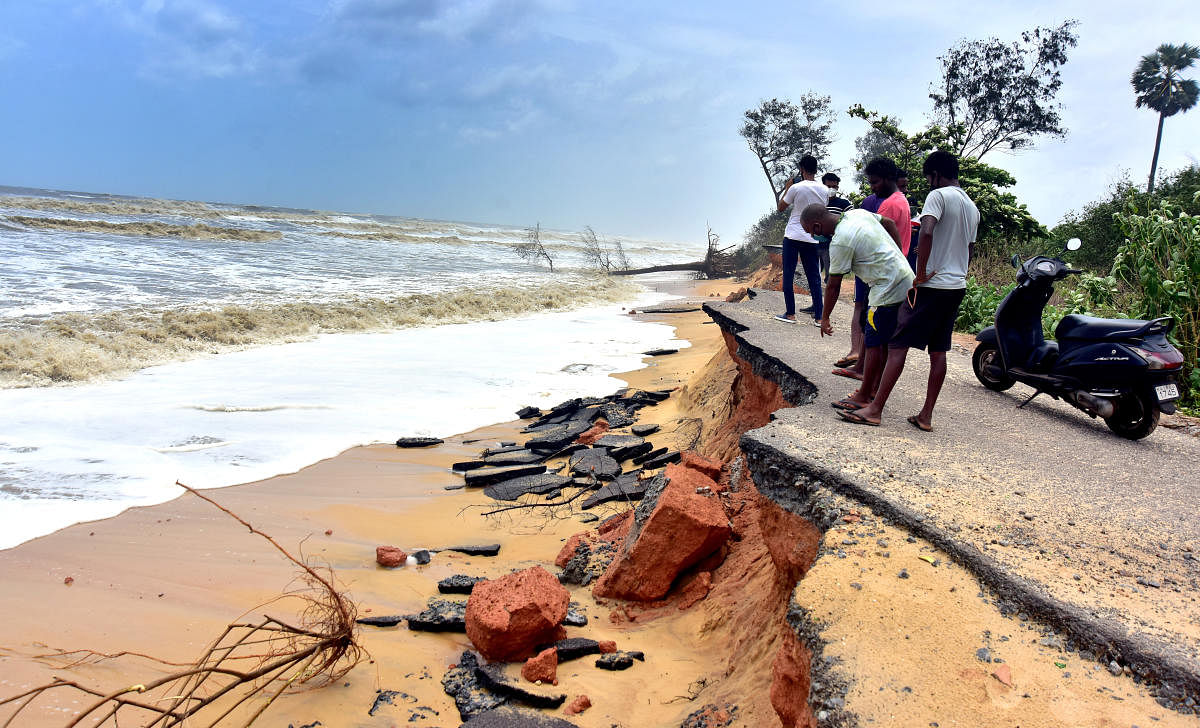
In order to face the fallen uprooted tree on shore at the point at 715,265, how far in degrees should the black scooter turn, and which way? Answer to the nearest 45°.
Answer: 0° — it already faces it

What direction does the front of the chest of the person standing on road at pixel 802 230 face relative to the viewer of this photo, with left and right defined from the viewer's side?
facing away from the viewer and to the left of the viewer

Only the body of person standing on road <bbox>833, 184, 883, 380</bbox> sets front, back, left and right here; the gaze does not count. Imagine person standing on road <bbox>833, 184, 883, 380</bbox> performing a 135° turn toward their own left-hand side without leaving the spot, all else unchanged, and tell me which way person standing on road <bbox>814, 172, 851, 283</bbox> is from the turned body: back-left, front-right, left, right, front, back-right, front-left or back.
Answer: back-left

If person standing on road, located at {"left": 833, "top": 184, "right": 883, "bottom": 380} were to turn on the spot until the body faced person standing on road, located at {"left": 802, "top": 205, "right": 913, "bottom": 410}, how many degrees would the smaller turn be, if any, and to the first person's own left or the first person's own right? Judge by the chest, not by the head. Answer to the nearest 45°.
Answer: approximately 90° to the first person's own left

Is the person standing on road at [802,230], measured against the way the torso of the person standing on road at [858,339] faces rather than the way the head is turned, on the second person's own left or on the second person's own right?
on the second person's own right

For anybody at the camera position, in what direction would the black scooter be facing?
facing away from the viewer and to the left of the viewer

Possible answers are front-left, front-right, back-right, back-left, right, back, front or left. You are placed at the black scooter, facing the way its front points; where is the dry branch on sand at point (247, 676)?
left

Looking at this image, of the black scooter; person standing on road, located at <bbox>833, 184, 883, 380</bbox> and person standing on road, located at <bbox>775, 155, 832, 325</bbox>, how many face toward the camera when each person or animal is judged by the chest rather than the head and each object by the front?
0

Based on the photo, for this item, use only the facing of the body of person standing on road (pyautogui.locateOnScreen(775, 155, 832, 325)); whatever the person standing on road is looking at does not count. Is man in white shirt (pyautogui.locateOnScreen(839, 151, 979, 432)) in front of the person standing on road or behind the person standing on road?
behind

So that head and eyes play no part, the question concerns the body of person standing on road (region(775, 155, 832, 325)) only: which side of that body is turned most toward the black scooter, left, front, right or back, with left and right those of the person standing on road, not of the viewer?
back

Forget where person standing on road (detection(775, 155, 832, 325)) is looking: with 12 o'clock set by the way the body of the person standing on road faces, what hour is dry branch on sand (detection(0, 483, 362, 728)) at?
The dry branch on sand is roughly at 8 o'clock from the person standing on road.

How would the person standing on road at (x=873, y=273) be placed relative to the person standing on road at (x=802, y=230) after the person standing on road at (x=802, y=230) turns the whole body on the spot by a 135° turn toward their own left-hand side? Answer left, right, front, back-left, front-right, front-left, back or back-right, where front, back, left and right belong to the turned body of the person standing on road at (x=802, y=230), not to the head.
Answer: front

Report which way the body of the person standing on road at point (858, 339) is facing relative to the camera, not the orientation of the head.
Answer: to the viewer's left
